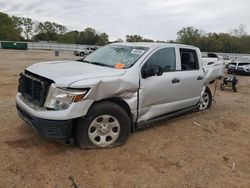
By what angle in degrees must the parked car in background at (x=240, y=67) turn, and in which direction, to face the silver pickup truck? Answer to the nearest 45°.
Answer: approximately 45° to its left

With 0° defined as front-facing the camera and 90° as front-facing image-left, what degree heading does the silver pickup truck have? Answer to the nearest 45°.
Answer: approximately 45°

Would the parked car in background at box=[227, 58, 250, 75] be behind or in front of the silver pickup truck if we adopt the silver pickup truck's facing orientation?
behind

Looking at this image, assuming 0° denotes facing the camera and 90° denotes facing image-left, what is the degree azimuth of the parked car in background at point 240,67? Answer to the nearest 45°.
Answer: approximately 45°
